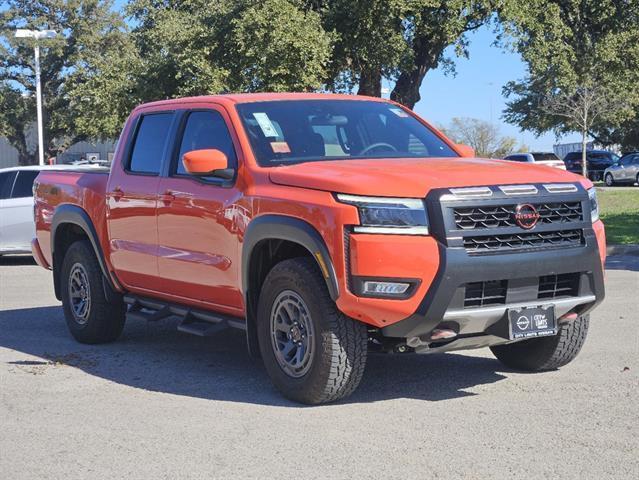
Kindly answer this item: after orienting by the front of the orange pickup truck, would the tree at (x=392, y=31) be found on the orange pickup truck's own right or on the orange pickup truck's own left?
on the orange pickup truck's own left

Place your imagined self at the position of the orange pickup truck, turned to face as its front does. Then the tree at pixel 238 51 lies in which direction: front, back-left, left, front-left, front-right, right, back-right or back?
back-left

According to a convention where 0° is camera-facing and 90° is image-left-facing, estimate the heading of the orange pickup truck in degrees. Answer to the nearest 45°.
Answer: approximately 315°

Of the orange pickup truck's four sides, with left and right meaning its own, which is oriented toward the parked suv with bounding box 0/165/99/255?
back

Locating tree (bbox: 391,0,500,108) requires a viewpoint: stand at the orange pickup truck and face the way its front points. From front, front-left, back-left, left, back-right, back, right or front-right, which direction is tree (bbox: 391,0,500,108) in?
back-left
